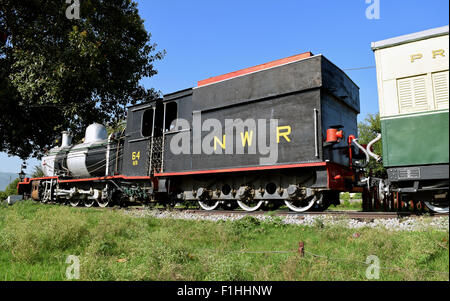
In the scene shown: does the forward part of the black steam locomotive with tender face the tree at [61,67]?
yes

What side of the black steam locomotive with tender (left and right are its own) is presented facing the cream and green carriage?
back

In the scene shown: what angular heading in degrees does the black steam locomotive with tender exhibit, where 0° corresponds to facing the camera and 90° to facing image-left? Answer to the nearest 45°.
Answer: approximately 135°

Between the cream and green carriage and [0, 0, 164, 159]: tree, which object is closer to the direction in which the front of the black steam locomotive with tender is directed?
the tree

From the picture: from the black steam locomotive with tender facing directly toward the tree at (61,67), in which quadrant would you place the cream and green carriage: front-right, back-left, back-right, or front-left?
back-right
